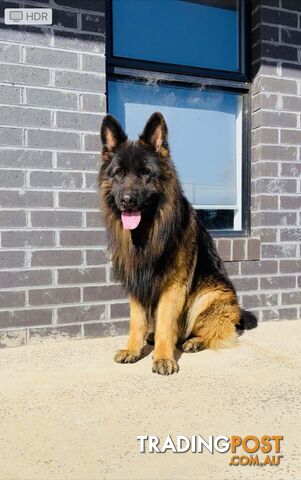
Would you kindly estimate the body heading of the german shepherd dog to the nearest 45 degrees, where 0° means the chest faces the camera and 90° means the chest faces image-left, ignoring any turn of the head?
approximately 45°
